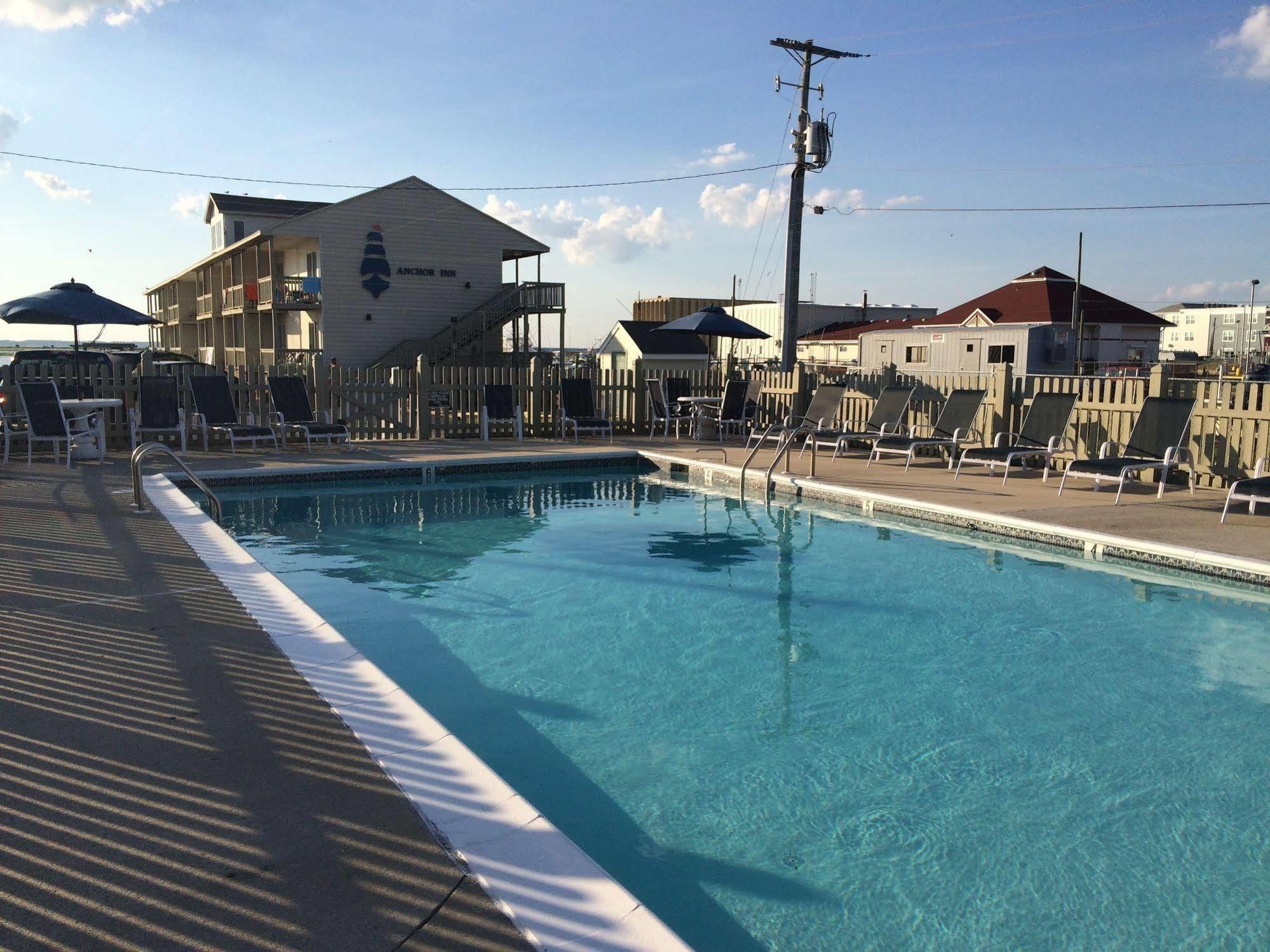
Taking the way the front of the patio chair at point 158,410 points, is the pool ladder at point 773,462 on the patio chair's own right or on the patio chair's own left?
on the patio chair's own left

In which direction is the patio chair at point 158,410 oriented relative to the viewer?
toward the camera

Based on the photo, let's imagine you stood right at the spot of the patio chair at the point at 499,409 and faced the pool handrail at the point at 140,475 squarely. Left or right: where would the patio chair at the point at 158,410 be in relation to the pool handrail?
right

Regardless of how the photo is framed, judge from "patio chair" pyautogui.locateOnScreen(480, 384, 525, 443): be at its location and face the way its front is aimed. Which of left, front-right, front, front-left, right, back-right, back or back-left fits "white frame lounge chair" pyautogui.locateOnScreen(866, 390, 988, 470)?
front-left

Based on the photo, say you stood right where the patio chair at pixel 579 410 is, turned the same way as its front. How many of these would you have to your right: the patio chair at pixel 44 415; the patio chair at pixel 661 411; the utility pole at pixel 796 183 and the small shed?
1

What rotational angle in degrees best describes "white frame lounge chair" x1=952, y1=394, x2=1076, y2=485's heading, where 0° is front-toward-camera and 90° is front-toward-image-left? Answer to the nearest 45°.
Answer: approximately 45°

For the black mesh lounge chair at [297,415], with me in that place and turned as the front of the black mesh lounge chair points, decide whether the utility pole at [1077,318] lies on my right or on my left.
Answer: on my left

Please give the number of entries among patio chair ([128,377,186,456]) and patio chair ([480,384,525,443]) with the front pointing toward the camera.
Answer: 2

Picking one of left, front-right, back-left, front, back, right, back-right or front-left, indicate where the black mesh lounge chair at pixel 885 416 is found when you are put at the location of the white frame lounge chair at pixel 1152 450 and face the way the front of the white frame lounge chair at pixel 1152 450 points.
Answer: right

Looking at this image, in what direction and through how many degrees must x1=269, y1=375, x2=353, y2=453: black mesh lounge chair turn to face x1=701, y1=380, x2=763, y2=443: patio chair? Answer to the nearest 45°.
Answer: approximately 45° to its left

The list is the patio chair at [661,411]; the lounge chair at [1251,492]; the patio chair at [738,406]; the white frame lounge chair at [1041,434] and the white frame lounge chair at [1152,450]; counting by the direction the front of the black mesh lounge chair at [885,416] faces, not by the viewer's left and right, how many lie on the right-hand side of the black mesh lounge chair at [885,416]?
2

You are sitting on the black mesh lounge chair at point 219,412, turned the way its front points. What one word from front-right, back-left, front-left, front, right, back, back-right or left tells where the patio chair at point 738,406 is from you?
front-left

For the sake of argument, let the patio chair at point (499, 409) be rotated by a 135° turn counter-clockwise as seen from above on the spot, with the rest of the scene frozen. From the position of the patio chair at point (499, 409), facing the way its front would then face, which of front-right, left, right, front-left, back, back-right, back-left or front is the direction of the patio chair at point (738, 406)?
front-right

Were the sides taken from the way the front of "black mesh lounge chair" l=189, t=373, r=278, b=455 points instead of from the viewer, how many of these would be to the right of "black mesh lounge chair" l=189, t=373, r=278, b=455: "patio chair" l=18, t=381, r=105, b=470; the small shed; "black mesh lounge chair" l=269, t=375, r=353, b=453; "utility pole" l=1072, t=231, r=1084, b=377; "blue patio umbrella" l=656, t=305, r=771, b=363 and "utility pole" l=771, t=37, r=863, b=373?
1

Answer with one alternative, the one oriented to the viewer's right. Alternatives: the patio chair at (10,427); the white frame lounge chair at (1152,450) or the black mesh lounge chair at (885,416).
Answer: the patio chair
